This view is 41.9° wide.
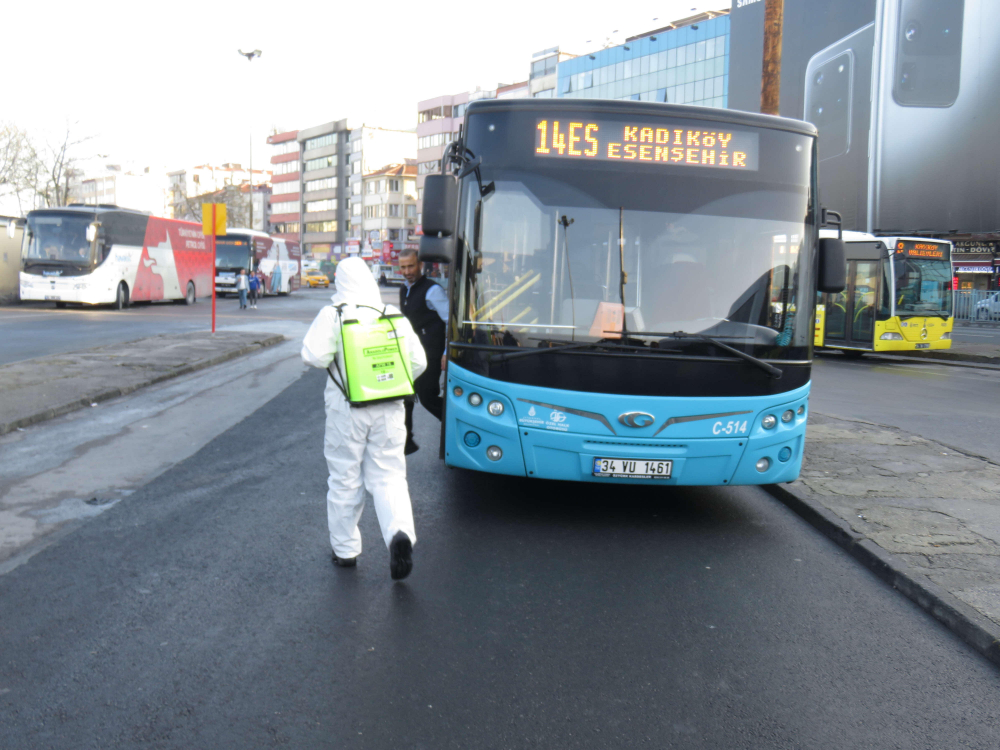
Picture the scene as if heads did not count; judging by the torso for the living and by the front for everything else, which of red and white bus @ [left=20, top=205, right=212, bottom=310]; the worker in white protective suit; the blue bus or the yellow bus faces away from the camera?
the worker in white protective suit

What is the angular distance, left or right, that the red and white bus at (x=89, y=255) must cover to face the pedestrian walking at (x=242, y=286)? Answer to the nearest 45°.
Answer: approximately 180°

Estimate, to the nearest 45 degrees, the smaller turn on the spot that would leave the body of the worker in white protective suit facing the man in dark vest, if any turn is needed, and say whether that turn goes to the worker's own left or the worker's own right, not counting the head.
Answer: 0° — they already face them

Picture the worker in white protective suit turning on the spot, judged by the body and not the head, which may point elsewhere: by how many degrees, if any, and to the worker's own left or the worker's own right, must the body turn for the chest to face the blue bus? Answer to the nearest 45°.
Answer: approximately 45° to the worker's own right

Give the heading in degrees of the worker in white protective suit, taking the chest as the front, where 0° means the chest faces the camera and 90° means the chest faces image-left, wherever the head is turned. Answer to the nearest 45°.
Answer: approximately 180°

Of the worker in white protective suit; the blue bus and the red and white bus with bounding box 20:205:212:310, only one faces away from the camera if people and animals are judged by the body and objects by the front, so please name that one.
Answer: the worker in white protective suit

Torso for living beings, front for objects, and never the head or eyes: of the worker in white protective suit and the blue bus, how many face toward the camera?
1

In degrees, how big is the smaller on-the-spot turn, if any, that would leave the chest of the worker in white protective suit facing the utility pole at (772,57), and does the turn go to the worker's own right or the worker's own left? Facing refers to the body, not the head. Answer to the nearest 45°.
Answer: approximately 45° to the worker's own right

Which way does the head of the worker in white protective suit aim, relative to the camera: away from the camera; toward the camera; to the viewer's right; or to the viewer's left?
away from the camera

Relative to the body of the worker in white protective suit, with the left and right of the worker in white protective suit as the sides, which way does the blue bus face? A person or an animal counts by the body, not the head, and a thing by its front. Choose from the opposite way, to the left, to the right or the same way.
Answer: the opposite way

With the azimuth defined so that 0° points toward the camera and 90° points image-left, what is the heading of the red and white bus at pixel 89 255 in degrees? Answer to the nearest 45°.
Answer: approximately 45°

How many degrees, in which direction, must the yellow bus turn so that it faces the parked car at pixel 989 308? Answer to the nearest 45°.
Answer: approximately 135° to its left

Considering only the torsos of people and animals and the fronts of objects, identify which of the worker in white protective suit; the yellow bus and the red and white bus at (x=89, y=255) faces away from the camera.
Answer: the worker in white protective suit

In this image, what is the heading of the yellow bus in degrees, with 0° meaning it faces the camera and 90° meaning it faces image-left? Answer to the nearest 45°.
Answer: approximately 315°
